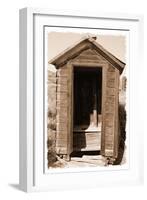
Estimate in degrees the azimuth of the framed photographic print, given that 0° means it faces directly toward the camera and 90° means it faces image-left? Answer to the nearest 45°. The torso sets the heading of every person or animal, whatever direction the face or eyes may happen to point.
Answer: approximately 315°
